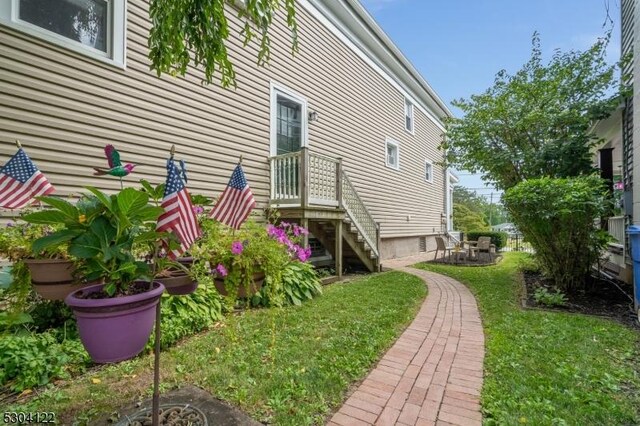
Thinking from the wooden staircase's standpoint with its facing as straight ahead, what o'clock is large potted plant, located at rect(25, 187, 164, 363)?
The large potted plant is roughly at 5 o'clock from the wooden staircase.

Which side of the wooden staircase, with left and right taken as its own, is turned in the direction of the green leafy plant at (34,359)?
back

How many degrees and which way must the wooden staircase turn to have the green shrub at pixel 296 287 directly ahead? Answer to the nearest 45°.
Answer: approximately 135° to its right

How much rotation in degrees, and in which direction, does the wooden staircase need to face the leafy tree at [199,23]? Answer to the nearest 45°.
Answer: approximately 135° to its right

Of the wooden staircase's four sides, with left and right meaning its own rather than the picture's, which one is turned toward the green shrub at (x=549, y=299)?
right

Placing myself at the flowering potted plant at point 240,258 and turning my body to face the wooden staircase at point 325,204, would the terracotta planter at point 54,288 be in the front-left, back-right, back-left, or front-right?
back-left

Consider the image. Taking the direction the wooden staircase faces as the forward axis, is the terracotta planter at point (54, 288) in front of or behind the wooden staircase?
behind

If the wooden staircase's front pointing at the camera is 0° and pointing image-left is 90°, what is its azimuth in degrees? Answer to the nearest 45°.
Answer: approximately 225°

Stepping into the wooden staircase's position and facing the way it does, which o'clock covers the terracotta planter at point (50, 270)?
The terracotta planter is roughly at 5 o'clock from the wooden staircase.

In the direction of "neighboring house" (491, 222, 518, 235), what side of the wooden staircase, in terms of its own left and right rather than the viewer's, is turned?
front

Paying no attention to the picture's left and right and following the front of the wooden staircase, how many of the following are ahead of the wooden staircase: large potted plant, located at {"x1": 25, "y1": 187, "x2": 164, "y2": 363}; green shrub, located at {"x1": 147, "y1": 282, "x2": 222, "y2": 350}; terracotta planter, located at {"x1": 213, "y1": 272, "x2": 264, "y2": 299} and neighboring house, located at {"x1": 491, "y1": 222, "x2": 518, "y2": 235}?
1

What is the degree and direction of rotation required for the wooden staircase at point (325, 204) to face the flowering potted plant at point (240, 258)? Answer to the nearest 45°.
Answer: approximately 135° to its right
